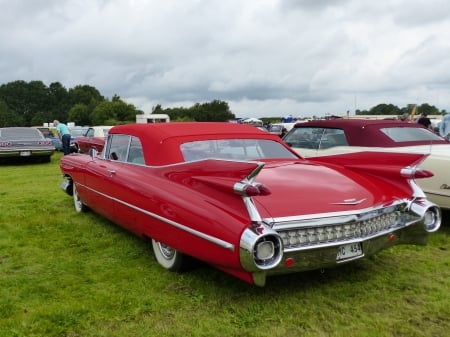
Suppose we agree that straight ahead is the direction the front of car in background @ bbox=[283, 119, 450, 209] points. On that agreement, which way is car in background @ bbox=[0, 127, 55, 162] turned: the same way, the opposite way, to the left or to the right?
the same way

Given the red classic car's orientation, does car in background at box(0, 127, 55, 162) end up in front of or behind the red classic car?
in front

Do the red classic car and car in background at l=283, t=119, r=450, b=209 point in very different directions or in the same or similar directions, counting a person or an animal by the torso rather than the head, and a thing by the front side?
same or similar directions

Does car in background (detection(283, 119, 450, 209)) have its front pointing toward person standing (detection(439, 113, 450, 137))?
no

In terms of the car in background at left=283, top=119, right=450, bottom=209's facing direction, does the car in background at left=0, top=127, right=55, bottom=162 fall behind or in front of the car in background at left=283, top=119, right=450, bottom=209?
in front

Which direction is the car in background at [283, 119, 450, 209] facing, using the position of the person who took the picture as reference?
facing away from the viewer and to the left of the viewer

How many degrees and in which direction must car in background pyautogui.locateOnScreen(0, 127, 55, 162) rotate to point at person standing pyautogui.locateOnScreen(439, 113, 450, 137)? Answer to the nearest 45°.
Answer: approximately 135° to its right

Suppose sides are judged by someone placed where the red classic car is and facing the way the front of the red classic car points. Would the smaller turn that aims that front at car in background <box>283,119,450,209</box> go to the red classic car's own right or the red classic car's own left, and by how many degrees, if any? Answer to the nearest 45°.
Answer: approximately 90° to the red classic car's own right

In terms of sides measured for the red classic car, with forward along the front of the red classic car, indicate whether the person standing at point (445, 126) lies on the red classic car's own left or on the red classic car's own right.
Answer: on the red classic car's own right

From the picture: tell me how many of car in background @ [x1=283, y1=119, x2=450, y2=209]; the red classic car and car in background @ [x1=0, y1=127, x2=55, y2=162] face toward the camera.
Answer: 0

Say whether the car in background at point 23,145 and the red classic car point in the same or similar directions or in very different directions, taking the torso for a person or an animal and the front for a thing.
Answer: same or similar directions

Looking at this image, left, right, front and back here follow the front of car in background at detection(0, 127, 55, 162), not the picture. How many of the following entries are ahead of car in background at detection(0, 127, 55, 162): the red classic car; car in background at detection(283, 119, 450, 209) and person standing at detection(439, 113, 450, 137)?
0

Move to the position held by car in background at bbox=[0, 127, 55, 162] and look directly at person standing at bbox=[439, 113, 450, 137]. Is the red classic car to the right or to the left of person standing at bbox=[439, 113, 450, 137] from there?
right

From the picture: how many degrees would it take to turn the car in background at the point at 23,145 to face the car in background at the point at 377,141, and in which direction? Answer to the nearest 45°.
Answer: approximately 135° to its right
